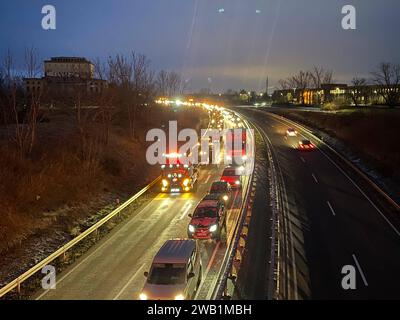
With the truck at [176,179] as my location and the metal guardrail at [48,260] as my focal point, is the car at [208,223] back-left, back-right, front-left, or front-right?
front-left

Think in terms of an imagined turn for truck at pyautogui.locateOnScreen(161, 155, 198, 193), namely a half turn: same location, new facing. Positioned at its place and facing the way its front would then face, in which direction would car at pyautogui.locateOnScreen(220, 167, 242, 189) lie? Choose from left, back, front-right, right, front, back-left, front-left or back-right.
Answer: right

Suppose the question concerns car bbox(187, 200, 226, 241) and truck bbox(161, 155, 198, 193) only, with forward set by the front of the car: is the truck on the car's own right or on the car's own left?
on the car's own right

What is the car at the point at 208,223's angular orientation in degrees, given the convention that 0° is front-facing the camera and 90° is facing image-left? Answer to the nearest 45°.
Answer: approximately 45°

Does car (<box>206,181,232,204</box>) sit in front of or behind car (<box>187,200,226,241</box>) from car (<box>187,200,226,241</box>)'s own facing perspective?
behind

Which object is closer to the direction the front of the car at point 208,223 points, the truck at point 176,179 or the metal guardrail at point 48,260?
the metal guardrail

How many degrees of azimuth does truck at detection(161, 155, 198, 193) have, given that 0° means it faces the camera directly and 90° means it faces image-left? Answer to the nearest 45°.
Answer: approximately 0°

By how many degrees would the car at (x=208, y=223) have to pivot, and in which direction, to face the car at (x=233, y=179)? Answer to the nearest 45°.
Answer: approximately 135° to its right

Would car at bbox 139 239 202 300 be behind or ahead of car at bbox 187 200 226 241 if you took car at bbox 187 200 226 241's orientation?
ahead

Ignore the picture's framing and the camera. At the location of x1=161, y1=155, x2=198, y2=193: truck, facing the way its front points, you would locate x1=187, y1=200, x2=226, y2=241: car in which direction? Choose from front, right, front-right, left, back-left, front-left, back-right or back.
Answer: front

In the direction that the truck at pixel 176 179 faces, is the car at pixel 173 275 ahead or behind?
ahead

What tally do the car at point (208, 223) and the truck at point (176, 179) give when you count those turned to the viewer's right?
0
